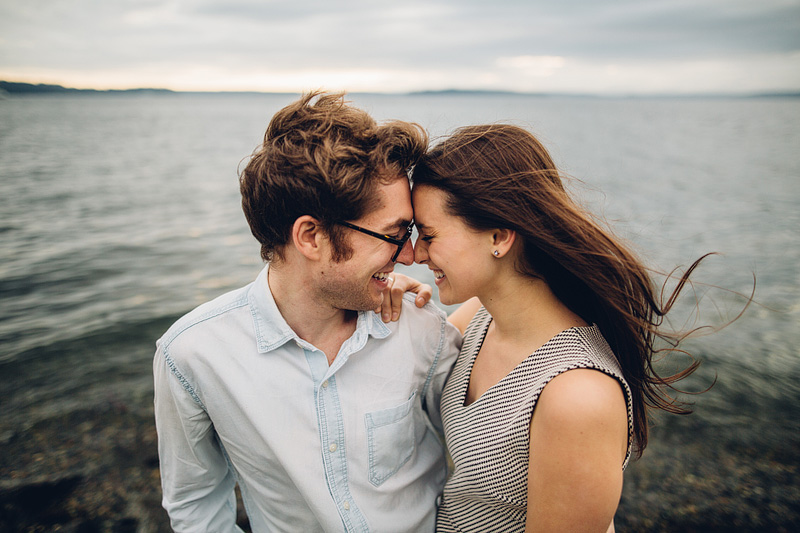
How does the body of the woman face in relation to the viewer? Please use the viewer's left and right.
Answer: facing the viewer and to the left of the viewer

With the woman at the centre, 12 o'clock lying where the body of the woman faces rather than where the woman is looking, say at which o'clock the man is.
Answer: The man is roughly at 1 o'clock from the woman.
